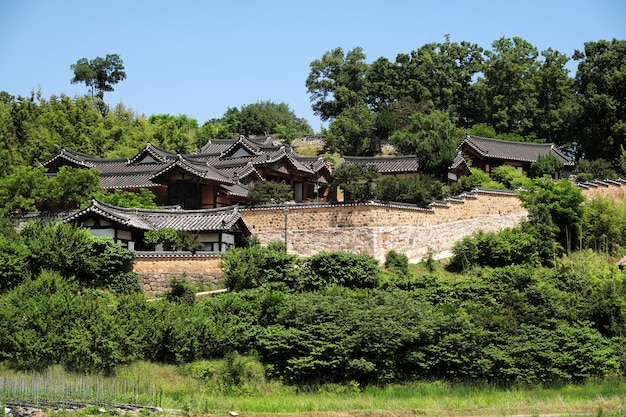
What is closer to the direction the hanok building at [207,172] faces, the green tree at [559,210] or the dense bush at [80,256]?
the dense bush

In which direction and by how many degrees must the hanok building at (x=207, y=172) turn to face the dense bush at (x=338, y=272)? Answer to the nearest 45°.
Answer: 0° — it already faces it

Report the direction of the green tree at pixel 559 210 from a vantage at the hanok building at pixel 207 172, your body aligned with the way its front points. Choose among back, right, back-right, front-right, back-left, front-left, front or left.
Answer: front-left

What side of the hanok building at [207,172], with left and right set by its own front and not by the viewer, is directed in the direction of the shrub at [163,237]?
front

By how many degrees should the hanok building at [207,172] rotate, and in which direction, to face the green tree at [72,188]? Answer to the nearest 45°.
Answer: approximately 45° to its right

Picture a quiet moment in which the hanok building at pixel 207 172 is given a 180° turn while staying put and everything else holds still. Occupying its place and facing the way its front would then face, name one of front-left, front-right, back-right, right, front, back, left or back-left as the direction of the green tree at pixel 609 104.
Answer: right

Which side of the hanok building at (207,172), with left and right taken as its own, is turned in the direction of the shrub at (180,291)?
front

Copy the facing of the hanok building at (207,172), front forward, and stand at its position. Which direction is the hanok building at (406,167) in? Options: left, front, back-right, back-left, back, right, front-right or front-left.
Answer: left

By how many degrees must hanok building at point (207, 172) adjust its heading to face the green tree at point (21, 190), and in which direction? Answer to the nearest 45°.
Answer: approximately 45° to its right

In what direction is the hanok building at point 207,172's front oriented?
toward the camera

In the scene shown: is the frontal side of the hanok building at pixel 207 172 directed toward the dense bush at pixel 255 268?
yes

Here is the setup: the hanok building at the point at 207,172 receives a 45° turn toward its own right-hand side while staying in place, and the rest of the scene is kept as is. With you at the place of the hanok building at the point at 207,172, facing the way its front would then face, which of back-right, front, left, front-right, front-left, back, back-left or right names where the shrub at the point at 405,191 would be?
left

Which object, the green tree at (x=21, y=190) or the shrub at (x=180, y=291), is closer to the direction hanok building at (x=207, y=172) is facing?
the shrub

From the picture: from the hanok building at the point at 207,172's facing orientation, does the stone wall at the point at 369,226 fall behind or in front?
in front

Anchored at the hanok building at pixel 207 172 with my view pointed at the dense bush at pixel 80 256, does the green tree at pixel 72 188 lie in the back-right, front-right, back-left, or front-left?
front-right
